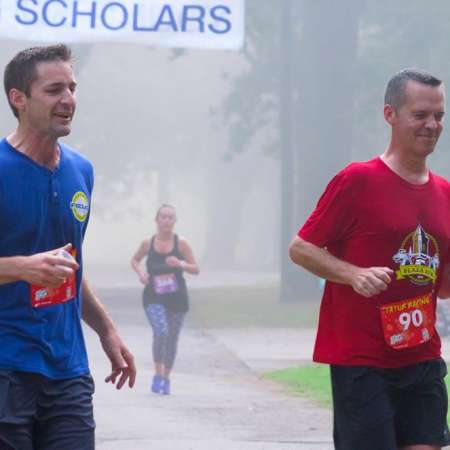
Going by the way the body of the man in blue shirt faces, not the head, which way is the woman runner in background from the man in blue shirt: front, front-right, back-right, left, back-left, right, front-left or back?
back-left

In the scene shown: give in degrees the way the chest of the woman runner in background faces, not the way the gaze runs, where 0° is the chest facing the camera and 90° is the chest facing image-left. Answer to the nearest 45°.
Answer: approximately 0°

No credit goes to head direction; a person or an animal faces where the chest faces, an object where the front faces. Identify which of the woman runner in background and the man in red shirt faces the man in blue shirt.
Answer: the woman runner in background

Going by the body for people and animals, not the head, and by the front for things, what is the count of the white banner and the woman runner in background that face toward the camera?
2

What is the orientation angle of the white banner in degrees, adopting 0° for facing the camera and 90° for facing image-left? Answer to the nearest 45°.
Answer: approximately 0°

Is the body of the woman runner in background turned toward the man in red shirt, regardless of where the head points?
yes

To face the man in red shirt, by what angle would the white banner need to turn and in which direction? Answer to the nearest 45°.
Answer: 0° — it already faces them

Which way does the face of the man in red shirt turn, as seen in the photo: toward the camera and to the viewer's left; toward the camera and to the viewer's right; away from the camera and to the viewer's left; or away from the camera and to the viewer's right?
toward the camera and to the viewer's right

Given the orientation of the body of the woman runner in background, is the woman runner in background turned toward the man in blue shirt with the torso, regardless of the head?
yes

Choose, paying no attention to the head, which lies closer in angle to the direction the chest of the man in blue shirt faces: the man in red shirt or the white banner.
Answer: the man in red shirt
